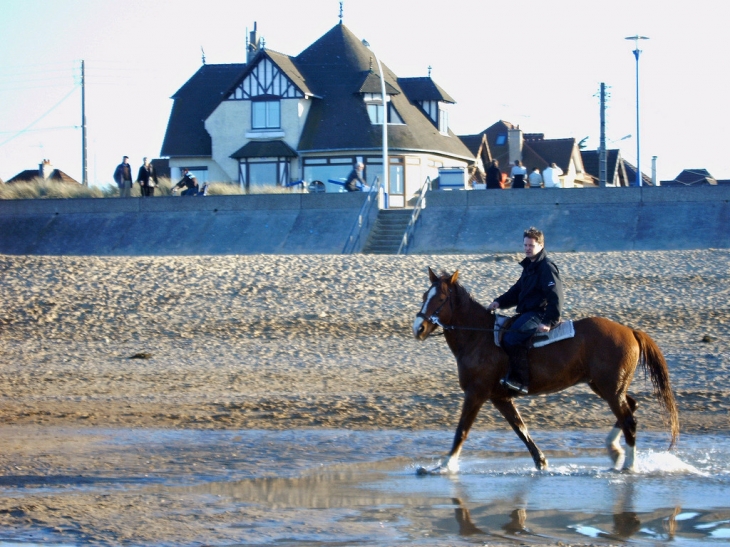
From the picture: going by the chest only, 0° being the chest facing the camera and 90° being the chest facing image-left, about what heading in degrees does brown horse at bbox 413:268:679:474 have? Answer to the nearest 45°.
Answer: approximately 90°

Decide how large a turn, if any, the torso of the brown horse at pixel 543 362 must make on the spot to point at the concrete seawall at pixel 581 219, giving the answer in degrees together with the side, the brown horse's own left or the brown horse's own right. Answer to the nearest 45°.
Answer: approximately 90° to the brown horse's own right

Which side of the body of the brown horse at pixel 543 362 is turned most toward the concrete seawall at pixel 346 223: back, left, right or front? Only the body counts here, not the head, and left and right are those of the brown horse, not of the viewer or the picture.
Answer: right

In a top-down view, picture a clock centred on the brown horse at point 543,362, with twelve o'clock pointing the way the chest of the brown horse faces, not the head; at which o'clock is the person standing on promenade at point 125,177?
The person standing on promenade is roughly at 2 o'clock from the brown horse.

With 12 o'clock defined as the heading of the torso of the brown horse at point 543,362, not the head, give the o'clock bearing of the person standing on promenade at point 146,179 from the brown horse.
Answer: The person standing on promenade is roughly at 2 o'clock from the brown horse.

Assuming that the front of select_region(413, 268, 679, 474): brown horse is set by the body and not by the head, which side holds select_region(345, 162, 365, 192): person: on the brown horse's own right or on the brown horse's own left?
on the brown horse's own right

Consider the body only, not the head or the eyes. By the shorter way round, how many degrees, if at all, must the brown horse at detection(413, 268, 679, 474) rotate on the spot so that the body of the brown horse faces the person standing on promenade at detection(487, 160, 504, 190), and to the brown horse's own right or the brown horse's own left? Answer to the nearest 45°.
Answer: approximately 90° to the brown horse's own right
